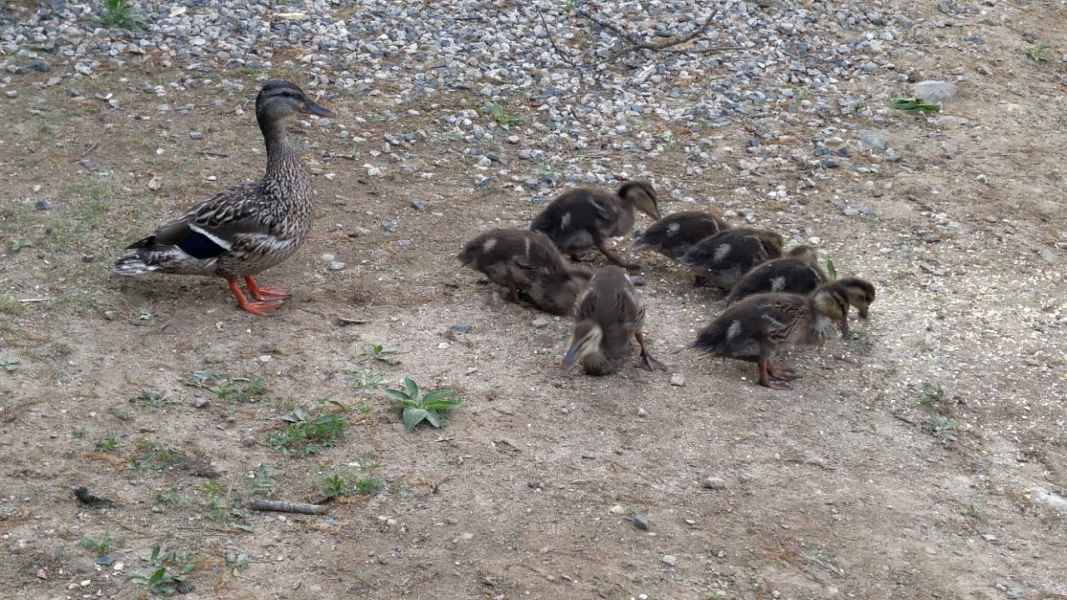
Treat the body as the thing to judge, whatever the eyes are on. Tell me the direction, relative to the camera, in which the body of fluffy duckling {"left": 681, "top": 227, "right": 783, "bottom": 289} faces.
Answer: to the viewer's right

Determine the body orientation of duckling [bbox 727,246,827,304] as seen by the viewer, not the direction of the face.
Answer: to the viewer's right

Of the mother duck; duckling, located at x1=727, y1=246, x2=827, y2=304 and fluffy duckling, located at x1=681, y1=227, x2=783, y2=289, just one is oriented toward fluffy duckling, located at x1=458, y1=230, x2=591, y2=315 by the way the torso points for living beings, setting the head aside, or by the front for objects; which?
the mother duck

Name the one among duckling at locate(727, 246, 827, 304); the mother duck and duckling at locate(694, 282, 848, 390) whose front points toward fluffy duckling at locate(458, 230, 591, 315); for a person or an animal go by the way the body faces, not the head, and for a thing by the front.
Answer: the mother duck

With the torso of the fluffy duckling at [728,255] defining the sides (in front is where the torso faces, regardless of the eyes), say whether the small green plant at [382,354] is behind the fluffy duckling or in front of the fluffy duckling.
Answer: behind

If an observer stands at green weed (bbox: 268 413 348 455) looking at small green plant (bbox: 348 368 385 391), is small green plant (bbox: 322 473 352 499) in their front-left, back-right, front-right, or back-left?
back-right

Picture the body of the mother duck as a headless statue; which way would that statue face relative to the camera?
to the viewer's right

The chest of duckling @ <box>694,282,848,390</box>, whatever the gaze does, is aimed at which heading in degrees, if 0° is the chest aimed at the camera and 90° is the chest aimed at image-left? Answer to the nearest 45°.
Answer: approximately 270°

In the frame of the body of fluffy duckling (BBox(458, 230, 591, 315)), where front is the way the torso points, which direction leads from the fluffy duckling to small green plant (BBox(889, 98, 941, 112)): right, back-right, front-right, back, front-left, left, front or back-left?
front-left

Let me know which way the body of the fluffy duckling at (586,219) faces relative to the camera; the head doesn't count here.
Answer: to the viewer's right

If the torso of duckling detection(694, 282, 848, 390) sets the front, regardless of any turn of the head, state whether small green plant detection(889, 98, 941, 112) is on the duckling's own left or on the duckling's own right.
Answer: on the duckling's own left

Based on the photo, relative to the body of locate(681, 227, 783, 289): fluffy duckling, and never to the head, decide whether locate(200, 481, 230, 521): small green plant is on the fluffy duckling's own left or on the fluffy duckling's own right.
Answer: on the fluffy duckling's own right

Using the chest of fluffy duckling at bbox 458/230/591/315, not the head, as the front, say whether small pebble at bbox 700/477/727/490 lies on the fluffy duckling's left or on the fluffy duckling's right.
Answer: on the fluffy duckling's right

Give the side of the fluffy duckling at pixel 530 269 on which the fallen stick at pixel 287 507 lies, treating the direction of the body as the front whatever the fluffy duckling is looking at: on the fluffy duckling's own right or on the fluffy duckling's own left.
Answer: on the fluffy duckling's own right

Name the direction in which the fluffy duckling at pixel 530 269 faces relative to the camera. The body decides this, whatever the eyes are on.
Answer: to the viewer's right
